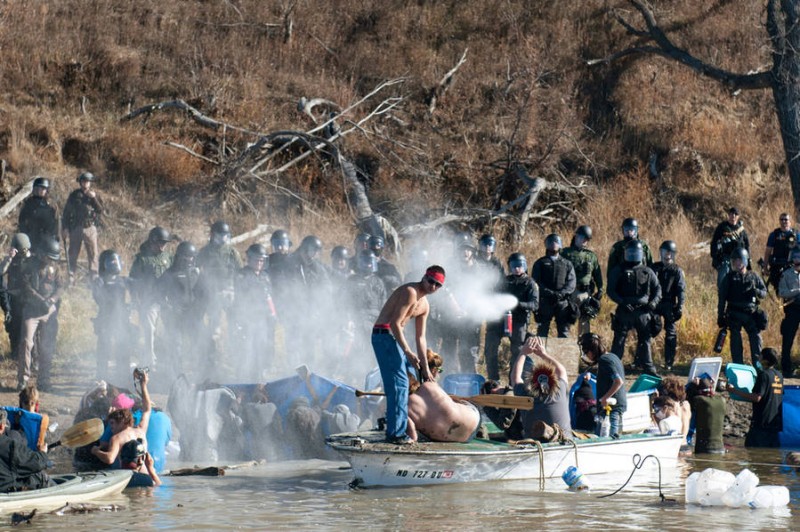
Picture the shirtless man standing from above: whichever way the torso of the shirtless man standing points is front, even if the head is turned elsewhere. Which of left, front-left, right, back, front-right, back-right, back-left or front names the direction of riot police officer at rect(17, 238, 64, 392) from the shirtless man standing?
back-left

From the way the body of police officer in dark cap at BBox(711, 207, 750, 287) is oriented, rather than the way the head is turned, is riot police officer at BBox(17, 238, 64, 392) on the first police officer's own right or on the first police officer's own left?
on the first police officer's own right

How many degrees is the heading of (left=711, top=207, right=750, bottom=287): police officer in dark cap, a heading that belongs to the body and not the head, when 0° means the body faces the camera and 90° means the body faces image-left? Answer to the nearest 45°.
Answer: approximately 0°

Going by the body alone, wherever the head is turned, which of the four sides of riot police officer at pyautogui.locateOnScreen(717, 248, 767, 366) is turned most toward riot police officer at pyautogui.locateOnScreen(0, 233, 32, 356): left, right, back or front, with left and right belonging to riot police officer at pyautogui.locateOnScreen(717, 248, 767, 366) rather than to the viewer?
right

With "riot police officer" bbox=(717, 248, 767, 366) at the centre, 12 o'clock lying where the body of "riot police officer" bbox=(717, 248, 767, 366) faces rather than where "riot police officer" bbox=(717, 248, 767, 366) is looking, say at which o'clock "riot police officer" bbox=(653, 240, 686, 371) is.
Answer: "riot police officer" bbox=(653, 240, 686, 371) is roughly at 3 o'clock from "riot police officer" bbox=(717, 248, 767, 366).

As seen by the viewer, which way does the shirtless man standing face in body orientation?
to the viewer's right
